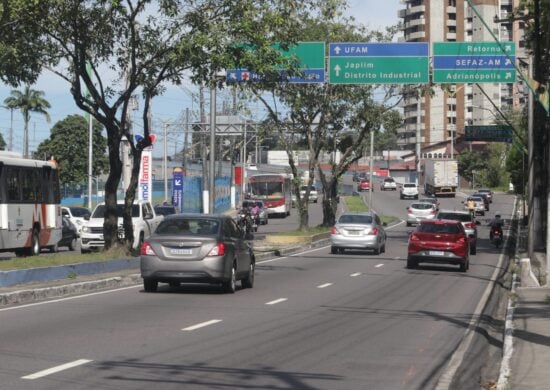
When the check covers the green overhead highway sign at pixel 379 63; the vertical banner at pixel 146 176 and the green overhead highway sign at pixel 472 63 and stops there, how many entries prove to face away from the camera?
0

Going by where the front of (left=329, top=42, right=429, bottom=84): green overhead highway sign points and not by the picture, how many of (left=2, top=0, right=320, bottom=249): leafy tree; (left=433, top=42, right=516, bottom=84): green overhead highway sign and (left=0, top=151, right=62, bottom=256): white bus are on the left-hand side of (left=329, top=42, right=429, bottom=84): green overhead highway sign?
1

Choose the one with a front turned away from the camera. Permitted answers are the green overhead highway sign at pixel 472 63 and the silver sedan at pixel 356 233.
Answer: the silver sedan

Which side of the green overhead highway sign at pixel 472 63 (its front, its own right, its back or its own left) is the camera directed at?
front

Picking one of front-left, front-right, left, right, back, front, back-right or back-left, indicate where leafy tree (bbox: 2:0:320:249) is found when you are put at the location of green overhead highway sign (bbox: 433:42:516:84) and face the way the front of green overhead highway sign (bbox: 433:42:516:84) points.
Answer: front-right

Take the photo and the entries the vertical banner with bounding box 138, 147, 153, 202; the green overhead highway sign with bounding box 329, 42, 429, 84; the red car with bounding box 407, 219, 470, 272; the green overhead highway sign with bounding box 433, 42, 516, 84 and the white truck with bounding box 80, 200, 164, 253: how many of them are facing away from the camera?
1

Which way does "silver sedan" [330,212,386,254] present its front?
away from the camera

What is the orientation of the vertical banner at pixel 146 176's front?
toward the camera

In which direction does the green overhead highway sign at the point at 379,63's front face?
toward the camera

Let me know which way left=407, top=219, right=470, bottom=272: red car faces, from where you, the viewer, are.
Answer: facing away from the viewer
